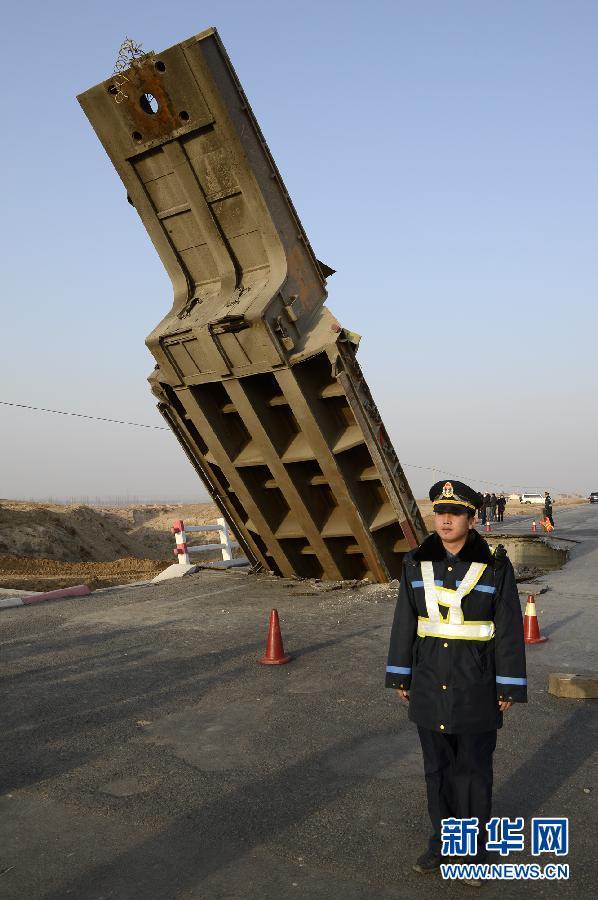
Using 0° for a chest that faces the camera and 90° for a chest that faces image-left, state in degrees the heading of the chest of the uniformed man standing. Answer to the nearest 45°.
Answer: approximately 0°

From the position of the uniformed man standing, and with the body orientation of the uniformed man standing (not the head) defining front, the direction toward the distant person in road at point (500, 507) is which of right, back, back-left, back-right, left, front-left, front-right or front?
back

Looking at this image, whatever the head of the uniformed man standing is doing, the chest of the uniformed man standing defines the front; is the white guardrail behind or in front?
behind

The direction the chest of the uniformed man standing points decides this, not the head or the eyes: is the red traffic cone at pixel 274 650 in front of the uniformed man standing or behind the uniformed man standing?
behind

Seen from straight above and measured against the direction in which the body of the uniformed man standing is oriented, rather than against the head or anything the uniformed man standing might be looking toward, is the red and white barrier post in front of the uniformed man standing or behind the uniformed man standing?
behind

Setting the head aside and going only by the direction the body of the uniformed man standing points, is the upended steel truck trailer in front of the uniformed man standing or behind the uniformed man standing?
behind

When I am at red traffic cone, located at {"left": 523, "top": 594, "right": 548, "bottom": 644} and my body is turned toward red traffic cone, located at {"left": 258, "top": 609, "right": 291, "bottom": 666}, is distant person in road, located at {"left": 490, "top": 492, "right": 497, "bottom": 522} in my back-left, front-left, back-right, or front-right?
back-right
